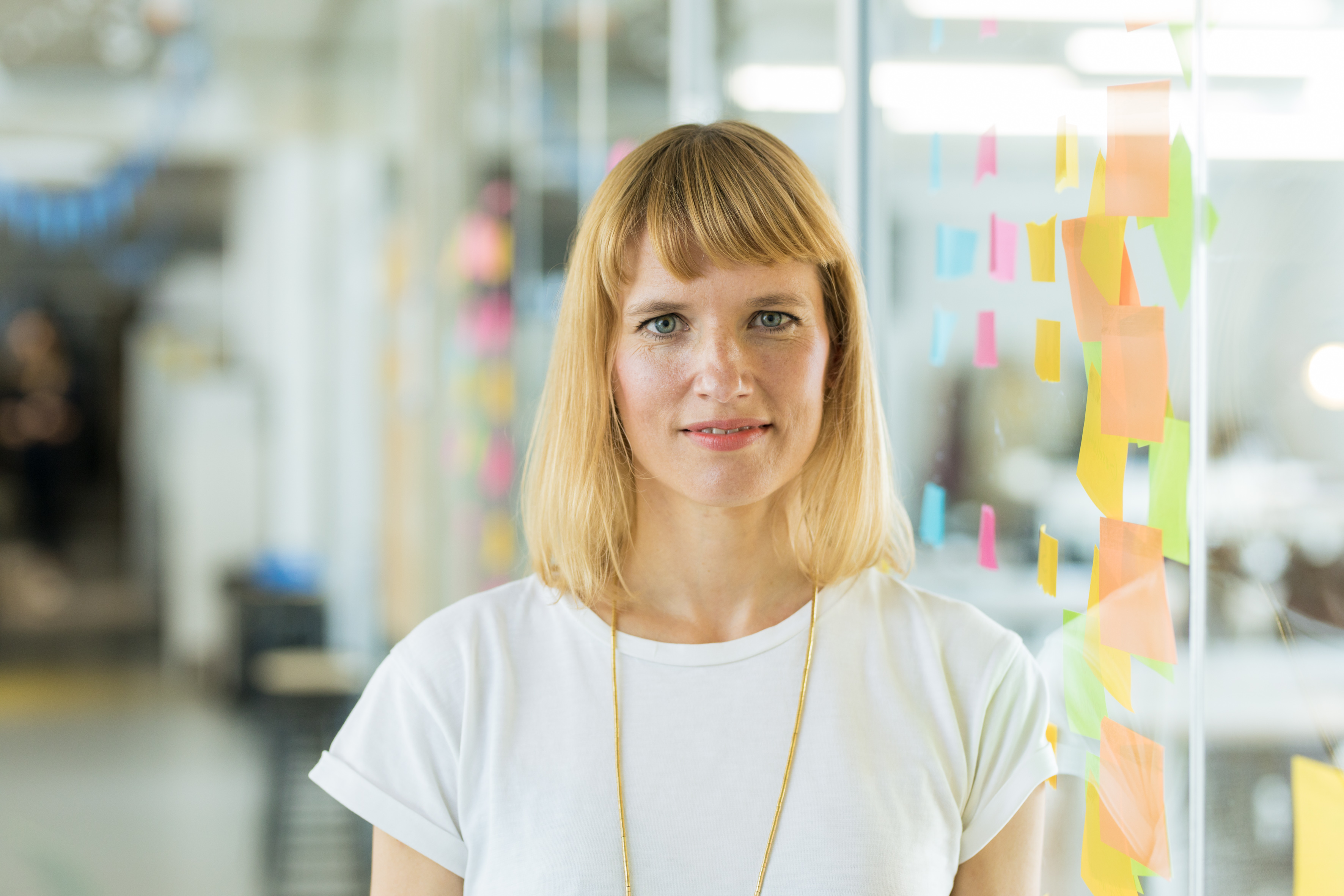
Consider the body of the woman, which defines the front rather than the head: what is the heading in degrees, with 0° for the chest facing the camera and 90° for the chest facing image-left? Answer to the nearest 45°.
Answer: approximately 0°

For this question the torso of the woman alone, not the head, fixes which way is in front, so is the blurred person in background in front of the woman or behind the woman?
behind
